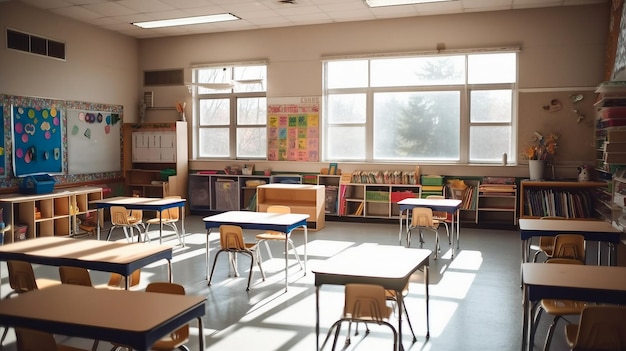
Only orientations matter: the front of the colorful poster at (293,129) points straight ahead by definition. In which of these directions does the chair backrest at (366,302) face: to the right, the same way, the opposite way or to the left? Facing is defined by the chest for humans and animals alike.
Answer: the opposite way

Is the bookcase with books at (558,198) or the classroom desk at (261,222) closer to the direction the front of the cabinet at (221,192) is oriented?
the classroom desk

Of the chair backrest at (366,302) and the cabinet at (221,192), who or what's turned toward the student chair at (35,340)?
the cabinet

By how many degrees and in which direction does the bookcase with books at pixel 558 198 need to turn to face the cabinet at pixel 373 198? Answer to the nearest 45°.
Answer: approximately 90° to its right

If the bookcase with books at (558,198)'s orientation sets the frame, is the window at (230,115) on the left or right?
on its right

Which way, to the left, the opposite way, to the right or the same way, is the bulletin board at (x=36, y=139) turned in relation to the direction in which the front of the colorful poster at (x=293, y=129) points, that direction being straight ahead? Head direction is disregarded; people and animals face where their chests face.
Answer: to the left

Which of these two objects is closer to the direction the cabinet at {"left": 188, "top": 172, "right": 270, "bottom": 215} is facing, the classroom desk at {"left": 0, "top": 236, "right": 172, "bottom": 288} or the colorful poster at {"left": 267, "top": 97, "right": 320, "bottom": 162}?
the classroom desk

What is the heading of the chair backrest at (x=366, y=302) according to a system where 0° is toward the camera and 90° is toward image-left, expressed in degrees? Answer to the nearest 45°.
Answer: approximately 180°

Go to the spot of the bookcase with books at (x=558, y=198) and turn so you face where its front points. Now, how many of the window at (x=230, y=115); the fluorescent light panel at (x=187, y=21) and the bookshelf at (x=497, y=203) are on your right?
3
